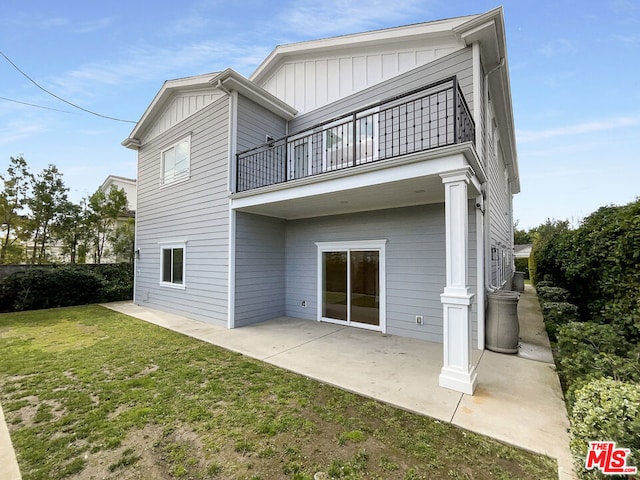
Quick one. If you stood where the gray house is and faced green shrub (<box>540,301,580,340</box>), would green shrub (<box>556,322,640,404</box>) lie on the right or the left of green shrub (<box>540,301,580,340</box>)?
right

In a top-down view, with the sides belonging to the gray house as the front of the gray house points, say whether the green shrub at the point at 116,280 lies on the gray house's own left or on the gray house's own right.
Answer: on the gray house's own left

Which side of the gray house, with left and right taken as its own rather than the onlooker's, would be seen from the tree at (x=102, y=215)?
left

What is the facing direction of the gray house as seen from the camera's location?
facing away from the viewer and to the right of the viewer

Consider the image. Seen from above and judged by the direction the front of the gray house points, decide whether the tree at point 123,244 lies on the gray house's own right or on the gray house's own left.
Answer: on the gray house's own left
